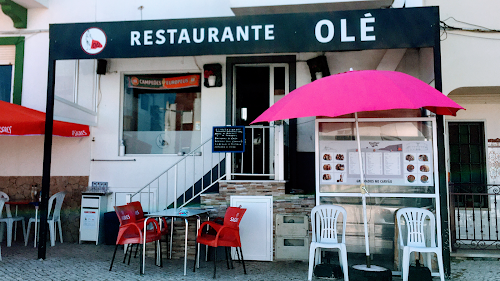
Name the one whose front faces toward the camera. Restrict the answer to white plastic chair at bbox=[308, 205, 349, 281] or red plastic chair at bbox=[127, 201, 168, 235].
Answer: the white plastic chair

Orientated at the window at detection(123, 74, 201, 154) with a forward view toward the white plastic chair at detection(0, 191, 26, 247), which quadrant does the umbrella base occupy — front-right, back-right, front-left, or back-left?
back-left

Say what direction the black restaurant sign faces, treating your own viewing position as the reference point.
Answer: facing the viewer

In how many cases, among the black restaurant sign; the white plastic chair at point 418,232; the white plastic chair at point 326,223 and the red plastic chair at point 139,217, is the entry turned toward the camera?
3

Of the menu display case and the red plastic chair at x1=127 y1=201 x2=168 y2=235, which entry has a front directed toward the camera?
the menu display case

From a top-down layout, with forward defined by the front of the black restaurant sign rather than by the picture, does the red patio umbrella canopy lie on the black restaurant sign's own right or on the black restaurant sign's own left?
on the black restaurant sign's own right

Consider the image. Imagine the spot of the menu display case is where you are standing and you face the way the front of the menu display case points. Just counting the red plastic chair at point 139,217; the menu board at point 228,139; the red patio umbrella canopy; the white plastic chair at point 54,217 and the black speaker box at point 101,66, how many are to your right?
5

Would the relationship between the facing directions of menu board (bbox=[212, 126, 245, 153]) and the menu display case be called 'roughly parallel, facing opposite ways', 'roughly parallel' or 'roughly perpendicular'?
roughly parallel

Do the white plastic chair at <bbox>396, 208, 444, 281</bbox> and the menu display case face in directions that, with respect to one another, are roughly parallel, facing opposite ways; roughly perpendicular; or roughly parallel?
roughly parallel
